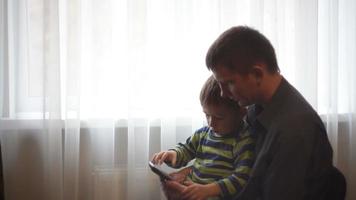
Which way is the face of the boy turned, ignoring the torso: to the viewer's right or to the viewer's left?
to the viewer's left

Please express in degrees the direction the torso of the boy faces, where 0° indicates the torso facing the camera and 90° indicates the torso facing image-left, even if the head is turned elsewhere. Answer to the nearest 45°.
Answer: approximately 45°

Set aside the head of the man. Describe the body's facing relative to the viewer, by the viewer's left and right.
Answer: facing to the left of the viewer
